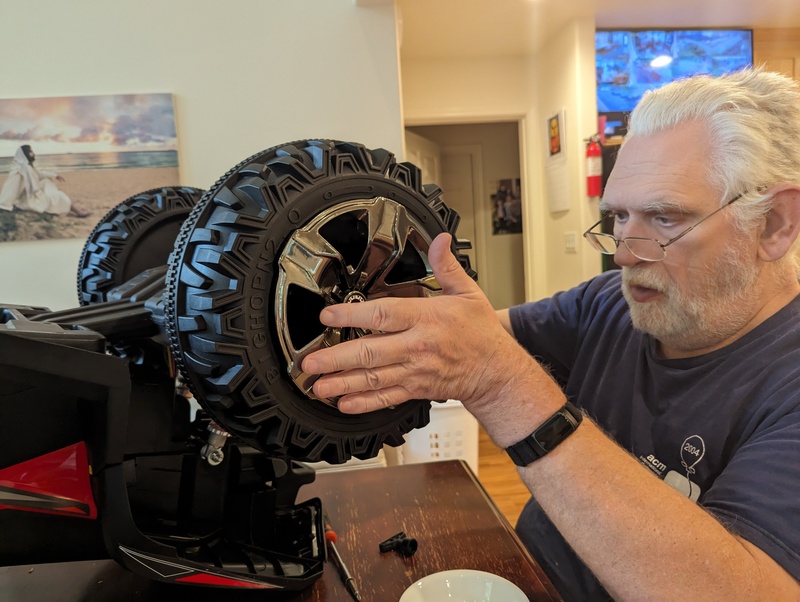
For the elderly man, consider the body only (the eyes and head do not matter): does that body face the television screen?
no

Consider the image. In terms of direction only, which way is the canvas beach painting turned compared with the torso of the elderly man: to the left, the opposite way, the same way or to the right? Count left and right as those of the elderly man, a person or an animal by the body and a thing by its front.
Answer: to the left

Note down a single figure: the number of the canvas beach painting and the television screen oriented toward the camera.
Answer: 2

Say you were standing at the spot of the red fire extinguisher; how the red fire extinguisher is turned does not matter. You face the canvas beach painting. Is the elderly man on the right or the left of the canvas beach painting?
left

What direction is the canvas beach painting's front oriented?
toward the camera

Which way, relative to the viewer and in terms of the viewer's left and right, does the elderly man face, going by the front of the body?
facing the viewer and to the left of the viewer

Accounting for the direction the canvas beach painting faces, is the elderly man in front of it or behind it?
in front

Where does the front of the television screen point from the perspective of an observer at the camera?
facing the viewer

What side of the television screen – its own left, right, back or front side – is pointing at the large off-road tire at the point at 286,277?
front

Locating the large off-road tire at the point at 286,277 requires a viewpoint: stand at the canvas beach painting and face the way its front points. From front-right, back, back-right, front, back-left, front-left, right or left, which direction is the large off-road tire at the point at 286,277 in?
front

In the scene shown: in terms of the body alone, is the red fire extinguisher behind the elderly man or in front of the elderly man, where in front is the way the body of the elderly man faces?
behind

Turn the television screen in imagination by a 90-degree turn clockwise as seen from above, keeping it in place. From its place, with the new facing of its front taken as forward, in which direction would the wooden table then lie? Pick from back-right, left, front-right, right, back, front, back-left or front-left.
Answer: left

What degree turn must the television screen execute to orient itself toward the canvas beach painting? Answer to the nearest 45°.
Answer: approximately 45° to its right
